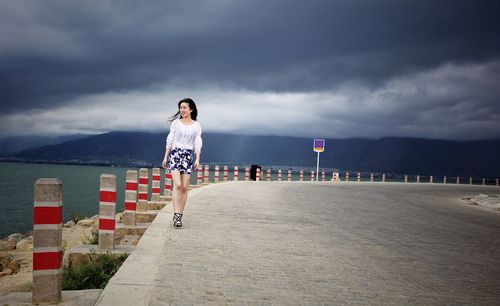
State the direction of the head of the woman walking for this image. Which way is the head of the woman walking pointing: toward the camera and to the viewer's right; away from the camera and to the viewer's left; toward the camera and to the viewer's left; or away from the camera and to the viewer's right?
toward the camera and to the viewer's left

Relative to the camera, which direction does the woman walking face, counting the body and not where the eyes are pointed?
toward the camera

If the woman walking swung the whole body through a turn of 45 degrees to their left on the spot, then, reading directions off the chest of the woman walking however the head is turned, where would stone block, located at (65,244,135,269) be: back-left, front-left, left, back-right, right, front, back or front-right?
right

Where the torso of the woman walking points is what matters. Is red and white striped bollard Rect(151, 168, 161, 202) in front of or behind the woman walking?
behind

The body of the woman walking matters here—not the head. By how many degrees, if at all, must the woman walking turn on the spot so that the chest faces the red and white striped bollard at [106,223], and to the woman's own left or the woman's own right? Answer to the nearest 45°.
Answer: approximately 45° to the woman's own right

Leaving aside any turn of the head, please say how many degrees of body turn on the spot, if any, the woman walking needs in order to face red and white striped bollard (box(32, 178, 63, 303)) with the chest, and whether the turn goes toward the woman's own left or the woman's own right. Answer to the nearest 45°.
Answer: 0° — they already face it
